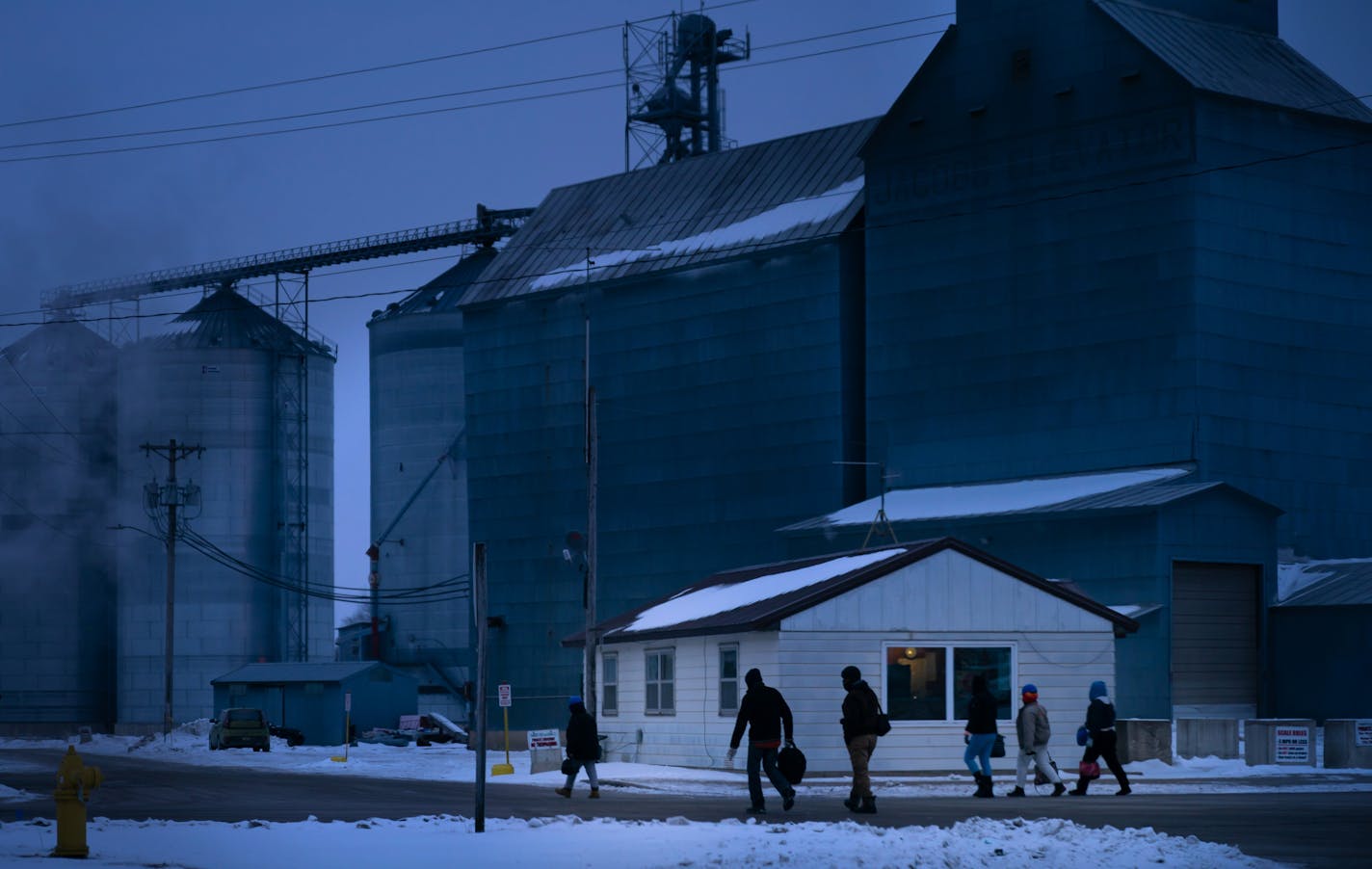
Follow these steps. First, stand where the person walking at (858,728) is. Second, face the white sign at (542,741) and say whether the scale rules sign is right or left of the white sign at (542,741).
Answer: right

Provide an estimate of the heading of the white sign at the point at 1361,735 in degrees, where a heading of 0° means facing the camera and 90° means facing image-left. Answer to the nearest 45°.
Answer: approximately 0°

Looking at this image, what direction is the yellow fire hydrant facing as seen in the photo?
to the viewer's right

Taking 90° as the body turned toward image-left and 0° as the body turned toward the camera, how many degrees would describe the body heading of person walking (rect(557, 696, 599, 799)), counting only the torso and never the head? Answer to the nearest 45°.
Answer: approximately 90°

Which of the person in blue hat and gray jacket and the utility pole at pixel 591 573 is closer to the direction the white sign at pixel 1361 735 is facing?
the person in blue hat and gray jacket

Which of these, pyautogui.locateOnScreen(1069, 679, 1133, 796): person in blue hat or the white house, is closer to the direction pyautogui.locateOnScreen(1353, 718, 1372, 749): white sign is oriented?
the person in blue hat

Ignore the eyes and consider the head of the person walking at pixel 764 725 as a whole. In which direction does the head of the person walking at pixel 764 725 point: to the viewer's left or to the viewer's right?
to the viewer's left
